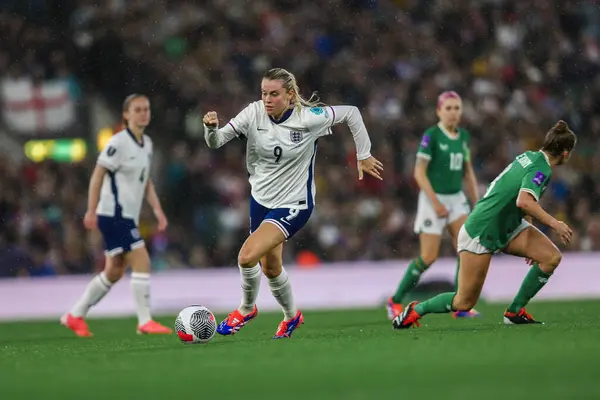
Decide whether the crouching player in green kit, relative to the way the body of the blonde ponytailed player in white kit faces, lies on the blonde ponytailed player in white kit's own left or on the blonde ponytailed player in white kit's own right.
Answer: on the blonde ponytailed player in white kit's own left

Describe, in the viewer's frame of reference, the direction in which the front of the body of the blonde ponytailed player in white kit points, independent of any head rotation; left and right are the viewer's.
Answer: facing the viewer and to the left of the viewer
